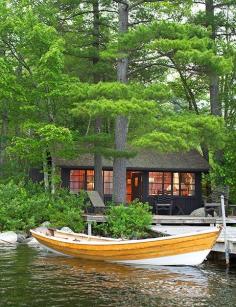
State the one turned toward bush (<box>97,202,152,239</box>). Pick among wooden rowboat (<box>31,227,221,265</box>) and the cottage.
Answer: the cottage

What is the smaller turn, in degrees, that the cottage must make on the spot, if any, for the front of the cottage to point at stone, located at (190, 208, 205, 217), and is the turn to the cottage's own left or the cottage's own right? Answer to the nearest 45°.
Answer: approximately 45° to the cottage's own left

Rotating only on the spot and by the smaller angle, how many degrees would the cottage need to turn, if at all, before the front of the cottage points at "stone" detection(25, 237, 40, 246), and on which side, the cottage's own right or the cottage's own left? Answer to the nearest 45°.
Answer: approximately 45° to the cottage's own right

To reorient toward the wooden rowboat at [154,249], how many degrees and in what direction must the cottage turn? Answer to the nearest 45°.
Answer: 0° — it already faces it

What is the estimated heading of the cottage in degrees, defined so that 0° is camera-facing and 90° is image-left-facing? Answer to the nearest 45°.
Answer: approximately 0°

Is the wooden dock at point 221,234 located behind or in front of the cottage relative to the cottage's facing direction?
in front

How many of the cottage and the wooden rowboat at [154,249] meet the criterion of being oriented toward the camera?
1

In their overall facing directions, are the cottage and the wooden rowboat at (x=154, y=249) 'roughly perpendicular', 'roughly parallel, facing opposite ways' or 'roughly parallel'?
roughly perpendicular

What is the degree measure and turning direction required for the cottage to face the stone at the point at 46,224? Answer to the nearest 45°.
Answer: approximately 45° to its right
